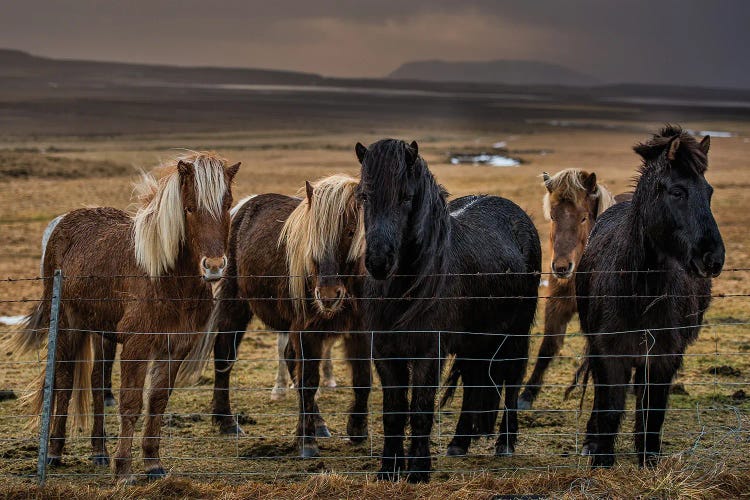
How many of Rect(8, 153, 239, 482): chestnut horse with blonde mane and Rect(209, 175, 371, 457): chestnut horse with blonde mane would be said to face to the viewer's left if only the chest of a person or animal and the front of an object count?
0

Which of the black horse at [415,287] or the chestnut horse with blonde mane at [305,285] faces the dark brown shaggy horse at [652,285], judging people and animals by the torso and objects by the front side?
the chestnut horse with blonde mane

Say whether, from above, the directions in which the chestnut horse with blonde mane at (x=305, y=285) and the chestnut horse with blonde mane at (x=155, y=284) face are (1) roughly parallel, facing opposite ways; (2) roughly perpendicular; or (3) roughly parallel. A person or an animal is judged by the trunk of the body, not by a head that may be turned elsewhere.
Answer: roughly parallel

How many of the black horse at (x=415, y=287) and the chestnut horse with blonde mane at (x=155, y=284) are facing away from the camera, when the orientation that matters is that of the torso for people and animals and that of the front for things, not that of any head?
0

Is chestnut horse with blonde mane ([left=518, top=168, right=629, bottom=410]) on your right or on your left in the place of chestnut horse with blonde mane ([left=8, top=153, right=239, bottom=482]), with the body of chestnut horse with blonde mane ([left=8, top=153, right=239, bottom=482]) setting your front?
on your left

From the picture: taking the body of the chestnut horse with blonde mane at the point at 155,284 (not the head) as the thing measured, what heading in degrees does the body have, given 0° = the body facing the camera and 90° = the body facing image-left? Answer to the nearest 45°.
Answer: approximately 315°

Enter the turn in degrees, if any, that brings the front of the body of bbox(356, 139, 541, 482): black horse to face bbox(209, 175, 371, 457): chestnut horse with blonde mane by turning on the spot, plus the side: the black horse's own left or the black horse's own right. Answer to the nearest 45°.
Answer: approximately 90° to the black horse's own right

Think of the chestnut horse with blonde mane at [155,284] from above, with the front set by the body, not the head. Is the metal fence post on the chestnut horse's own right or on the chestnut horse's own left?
on the chestnut horse's own right

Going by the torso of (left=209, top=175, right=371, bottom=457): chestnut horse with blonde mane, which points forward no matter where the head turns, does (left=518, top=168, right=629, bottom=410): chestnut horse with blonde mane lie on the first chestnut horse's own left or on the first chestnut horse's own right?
on the first chestnut horse's own left

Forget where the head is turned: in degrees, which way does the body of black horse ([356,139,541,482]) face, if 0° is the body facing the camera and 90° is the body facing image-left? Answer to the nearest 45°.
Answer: approximately 45°

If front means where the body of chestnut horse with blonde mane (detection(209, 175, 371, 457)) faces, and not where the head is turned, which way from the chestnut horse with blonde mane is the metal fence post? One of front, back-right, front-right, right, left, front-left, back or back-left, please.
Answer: right

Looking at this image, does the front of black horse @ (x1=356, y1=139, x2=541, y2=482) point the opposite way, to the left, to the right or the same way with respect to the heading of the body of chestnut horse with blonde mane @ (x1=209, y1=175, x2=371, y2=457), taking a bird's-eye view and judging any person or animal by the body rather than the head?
to the right

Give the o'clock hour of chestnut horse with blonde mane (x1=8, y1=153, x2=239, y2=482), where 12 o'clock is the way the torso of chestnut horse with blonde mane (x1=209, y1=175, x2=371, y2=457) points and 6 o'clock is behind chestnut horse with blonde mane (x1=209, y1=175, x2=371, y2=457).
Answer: chestnut horse with blonde mane (x1=8, y1=153, x2=239, y2=482) is roughly at 3 o'clock from chestnut horse with blonde mane (x1=209, y1=175, x2=371, y2=457).

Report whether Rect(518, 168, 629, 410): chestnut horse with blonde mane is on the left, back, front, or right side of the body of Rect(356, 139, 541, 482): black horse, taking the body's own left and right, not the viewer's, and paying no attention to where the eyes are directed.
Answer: back

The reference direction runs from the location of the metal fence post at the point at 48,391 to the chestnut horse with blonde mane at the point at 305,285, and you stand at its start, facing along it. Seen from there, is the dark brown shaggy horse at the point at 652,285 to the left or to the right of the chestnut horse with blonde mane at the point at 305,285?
right
